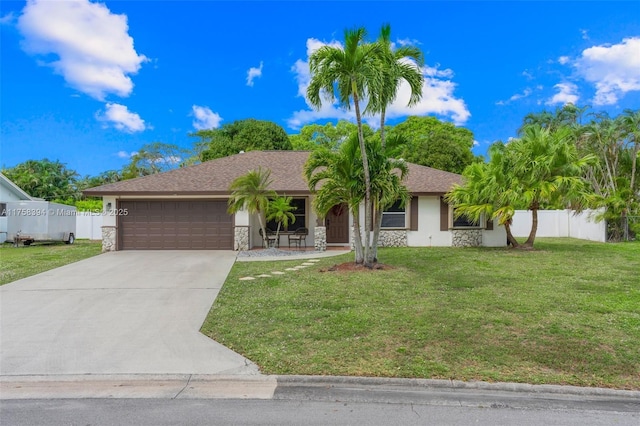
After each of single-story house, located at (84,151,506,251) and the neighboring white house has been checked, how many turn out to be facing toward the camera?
2

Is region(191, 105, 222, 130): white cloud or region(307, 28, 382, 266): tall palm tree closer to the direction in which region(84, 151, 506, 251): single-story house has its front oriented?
the tall palm tree

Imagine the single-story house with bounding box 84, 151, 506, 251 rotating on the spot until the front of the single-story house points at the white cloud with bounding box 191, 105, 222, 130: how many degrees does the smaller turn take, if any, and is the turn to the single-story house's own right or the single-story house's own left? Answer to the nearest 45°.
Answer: approximately 180°

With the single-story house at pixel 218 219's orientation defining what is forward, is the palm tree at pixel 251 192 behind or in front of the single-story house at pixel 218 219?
in front

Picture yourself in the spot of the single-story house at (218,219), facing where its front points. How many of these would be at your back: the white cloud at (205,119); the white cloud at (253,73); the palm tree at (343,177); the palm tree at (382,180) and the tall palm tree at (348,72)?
2

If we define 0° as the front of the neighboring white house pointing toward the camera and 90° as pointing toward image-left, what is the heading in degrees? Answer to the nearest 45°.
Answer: approximately 0°

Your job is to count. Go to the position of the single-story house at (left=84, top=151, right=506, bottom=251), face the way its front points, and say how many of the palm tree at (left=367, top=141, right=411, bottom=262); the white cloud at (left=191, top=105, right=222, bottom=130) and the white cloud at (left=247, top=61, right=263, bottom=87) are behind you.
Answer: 2
